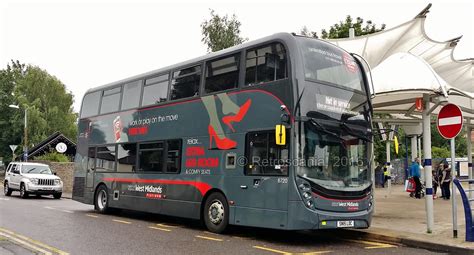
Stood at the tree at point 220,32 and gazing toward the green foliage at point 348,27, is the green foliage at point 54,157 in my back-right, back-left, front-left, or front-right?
back-right

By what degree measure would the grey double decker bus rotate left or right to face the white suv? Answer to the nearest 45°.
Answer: approximately 180°

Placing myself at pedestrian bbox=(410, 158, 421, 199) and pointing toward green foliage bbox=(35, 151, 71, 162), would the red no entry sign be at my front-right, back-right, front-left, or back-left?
back-left

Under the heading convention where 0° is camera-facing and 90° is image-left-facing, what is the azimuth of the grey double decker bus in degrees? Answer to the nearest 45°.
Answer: approximately 315°

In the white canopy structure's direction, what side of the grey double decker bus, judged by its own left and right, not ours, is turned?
left
